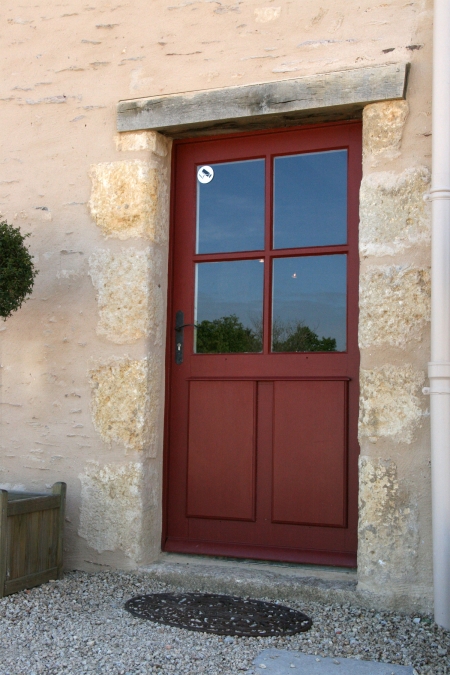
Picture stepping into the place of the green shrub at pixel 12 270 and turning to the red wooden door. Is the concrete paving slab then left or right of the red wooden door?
right

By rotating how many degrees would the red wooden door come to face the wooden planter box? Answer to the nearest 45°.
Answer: approximately 90° to its right

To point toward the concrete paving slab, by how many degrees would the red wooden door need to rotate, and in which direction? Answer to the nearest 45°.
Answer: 0° — it already faces it

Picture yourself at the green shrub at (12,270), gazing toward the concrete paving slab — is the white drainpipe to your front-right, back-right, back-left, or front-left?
front-left

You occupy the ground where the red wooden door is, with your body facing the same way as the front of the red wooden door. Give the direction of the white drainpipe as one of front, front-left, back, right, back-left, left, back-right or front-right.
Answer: front-left

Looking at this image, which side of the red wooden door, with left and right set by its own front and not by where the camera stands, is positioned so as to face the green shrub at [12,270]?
right

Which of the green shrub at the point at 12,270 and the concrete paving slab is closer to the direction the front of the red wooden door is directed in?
the concrete paving slab

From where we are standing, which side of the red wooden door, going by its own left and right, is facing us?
front
